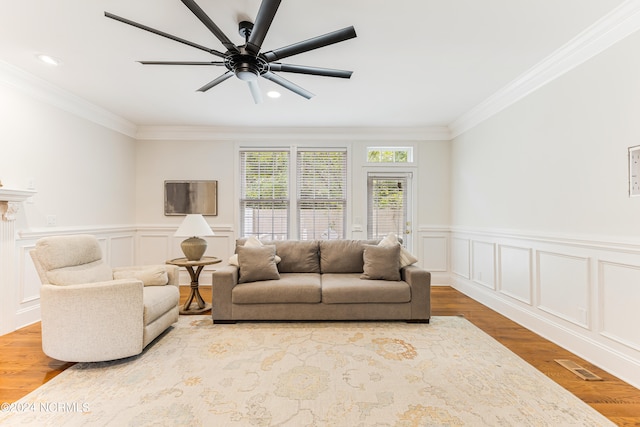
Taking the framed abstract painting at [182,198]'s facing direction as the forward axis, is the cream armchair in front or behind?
in front

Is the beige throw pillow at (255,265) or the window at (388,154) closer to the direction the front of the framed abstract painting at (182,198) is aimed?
the beige throw pillow

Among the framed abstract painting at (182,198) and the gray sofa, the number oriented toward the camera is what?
2

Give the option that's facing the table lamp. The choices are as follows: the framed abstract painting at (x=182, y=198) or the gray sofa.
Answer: the framed abstract painting

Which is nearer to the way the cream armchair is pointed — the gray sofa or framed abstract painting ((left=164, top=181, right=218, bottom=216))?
the gray sofa

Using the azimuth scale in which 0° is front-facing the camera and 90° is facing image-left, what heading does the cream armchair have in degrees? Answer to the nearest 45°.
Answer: approximately 315°

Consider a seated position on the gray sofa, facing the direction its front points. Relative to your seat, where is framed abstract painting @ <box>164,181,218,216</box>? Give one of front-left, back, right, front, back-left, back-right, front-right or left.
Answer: back-right

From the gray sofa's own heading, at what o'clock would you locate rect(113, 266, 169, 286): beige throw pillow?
The beige throw pillow is roughly at 3 o'clock from the gray sofa.

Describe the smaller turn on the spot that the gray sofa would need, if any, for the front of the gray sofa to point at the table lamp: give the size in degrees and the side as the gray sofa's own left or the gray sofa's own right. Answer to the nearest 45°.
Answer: approximately 90° to the gray sofa's own right
